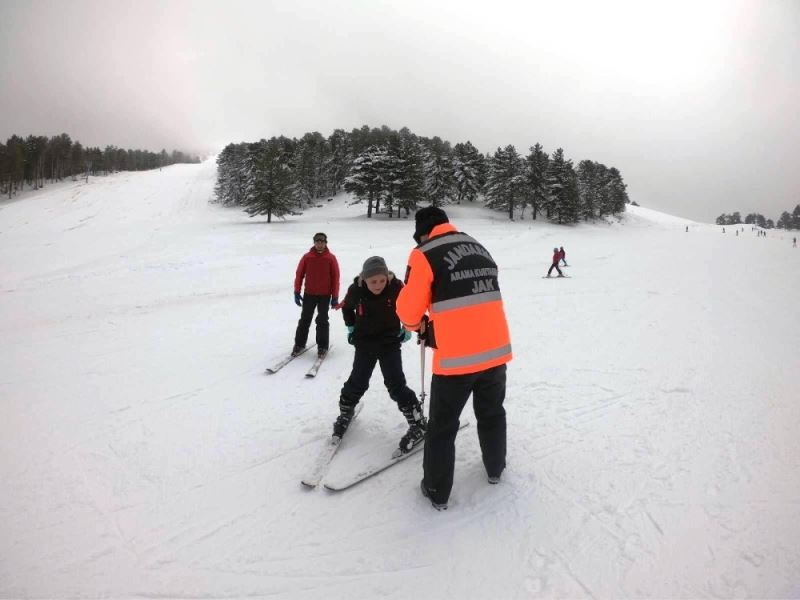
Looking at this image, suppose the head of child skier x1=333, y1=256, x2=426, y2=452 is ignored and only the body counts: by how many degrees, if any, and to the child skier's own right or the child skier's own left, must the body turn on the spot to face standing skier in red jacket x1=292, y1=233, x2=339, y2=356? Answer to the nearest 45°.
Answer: approximately 180°

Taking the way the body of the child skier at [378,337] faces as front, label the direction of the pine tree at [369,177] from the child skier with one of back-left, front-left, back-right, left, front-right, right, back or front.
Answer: back

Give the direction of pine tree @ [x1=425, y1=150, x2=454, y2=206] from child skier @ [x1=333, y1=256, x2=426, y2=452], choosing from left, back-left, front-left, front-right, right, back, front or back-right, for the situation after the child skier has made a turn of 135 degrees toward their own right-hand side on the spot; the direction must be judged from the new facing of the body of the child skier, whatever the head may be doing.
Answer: front-right

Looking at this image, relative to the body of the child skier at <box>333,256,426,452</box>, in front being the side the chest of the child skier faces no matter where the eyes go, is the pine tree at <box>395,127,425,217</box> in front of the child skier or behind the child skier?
behind

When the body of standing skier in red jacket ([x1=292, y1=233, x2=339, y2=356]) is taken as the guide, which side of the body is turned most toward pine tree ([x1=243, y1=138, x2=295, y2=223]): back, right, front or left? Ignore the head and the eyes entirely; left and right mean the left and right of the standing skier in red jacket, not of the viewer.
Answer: back

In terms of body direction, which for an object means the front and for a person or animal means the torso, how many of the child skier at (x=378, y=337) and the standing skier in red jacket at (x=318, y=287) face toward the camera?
2

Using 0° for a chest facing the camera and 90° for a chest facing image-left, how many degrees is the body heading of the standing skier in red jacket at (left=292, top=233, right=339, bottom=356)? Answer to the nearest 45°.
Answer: approximately 0°
